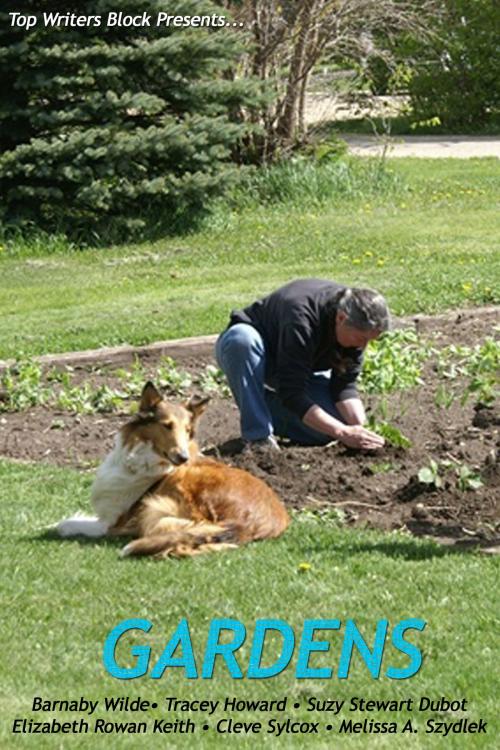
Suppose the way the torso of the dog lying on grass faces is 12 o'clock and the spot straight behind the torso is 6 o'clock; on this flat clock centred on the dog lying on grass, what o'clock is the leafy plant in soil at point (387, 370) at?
The leafy plant in soil is roughly at 4 o'clock from the dog lying on grass.

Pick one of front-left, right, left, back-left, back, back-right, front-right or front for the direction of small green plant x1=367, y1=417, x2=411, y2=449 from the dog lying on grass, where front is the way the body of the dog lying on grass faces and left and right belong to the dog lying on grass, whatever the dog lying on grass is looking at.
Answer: back-right

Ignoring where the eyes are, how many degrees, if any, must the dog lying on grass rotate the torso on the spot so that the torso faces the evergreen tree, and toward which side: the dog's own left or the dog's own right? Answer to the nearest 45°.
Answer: approximately 90° to the dog's own right

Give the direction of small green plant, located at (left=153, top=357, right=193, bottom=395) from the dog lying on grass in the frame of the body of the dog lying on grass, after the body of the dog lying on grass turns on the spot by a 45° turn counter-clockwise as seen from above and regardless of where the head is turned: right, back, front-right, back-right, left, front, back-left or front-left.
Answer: back-right

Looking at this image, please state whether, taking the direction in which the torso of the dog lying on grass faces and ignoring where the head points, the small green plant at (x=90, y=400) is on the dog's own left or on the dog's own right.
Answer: on the dog's own right

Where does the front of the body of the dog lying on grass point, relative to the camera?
to the viewer's left

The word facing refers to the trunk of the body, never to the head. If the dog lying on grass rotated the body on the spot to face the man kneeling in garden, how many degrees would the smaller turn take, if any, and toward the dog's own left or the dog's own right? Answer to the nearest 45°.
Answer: approximately 135° to the dog's own right

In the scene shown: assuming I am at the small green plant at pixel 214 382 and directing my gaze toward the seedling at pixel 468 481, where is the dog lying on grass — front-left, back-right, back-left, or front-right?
front-right

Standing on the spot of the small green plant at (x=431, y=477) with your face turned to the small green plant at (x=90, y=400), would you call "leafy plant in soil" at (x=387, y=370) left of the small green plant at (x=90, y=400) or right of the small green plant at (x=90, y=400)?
right

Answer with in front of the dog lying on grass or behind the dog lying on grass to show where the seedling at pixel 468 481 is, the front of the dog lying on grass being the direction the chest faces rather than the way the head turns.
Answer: behind

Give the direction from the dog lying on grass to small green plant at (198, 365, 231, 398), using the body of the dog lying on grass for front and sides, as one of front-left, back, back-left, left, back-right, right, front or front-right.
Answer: right

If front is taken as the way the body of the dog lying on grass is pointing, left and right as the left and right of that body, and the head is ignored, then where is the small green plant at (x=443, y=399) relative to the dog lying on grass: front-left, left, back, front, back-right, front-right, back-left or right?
back-right
